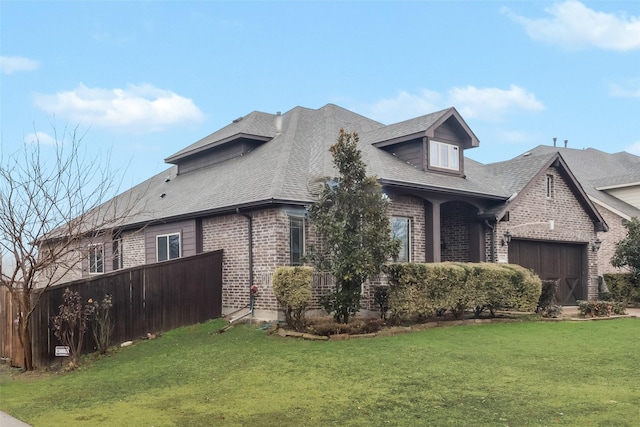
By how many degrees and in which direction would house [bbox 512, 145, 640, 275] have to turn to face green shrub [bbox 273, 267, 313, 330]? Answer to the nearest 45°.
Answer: approximately 45° to its right

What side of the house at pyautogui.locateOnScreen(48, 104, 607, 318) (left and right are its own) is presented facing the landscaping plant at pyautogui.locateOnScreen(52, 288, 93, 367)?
right

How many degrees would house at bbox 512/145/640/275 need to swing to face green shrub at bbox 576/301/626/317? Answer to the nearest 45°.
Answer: approximately 45° to its right

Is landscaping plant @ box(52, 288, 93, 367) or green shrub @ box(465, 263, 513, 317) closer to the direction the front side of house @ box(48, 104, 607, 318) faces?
the green shrub

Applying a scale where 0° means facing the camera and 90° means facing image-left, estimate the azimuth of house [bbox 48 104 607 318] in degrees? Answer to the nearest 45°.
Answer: approximately 315°

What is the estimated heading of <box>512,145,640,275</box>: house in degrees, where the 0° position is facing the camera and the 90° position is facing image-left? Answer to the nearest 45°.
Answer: approximately 315°

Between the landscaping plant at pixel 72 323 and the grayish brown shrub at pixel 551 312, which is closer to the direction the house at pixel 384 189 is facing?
the grayish brown shrub
